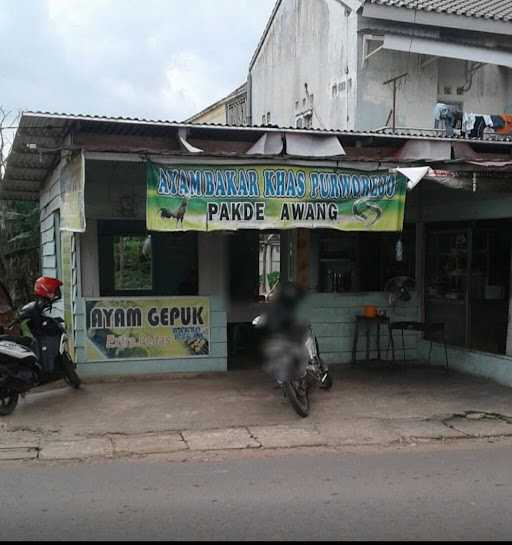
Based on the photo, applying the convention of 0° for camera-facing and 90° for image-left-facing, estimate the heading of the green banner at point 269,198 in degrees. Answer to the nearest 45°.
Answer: approximately 0°

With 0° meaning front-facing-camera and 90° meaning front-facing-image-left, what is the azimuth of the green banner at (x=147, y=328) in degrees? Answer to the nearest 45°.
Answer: approximately 0°

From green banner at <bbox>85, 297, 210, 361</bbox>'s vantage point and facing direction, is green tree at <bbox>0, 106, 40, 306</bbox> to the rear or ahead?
to the rear

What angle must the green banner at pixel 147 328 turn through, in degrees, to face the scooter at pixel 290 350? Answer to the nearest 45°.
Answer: approximately 45° to its left

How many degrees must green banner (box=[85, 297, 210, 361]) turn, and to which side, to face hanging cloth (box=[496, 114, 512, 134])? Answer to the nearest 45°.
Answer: approximately 90° to its left
